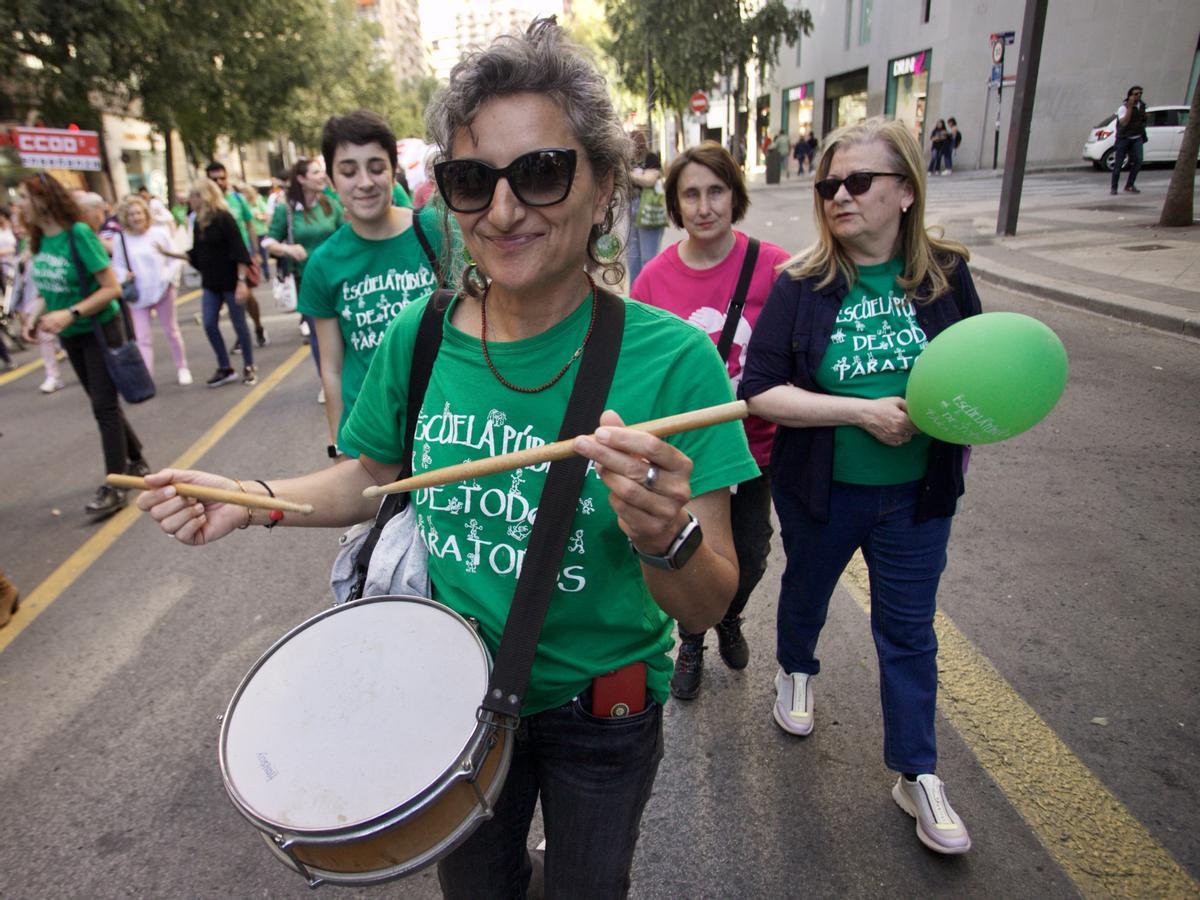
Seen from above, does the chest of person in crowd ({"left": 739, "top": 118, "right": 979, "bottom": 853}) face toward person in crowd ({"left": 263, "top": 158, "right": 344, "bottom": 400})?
no

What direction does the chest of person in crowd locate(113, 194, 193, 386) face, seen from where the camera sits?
toward the camera

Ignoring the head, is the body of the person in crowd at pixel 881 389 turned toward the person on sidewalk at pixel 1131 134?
no

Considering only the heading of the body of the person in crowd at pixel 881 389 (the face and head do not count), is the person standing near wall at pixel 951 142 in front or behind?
behind

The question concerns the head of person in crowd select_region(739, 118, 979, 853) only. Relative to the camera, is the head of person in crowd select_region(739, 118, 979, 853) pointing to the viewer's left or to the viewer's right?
to the viewer's left

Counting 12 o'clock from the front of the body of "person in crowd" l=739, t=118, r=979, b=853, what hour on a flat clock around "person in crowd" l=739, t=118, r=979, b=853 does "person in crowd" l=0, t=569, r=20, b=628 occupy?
"person in crowd" l=0, t=569, r=20, b=628 is roughly at 3 o'clock from "person in crowd" l=739, t=118, r=979, b=853.

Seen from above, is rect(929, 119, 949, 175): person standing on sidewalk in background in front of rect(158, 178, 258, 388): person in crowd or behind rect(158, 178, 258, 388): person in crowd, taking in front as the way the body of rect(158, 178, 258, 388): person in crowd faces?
behind

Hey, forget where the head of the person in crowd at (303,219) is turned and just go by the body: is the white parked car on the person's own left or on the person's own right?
on the person's own left

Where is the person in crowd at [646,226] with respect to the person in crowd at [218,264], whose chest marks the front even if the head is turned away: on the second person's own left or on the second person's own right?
on the second person's own left

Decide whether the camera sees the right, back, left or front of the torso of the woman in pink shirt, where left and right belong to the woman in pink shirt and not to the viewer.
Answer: front

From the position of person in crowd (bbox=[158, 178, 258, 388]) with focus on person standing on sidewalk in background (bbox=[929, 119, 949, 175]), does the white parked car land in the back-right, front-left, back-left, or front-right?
front-right

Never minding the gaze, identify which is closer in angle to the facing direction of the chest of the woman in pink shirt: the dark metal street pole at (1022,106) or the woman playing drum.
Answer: the woman playing drum

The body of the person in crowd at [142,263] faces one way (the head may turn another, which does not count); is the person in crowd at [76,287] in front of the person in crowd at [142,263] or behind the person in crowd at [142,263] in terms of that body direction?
in front

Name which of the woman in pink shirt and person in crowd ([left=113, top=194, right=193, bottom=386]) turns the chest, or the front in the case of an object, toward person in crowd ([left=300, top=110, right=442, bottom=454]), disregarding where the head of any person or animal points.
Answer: person in crowd ([left=113, top=194, right=193, bottom=386])

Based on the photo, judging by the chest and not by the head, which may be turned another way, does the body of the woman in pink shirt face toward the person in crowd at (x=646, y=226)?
no

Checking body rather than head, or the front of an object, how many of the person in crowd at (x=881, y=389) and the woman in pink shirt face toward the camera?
2

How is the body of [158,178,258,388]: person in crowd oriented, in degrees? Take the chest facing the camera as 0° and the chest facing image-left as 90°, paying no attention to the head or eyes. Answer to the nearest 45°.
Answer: approximately 45°

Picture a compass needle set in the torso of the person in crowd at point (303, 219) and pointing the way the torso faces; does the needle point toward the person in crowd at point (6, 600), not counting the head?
no

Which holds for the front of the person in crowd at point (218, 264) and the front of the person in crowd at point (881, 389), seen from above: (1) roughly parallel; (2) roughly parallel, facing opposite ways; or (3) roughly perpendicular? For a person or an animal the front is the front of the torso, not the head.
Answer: roughly parallel

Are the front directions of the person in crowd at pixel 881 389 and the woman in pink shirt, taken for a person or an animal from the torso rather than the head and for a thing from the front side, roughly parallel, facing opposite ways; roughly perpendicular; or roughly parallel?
roughly parallel

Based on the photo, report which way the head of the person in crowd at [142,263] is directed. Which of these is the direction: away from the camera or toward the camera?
toward the camera
